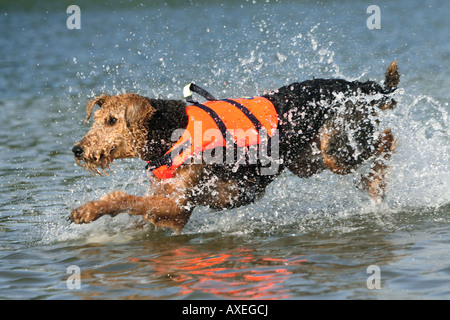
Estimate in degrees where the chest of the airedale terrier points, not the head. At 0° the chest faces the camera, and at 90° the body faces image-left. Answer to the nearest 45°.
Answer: approximately 90°
